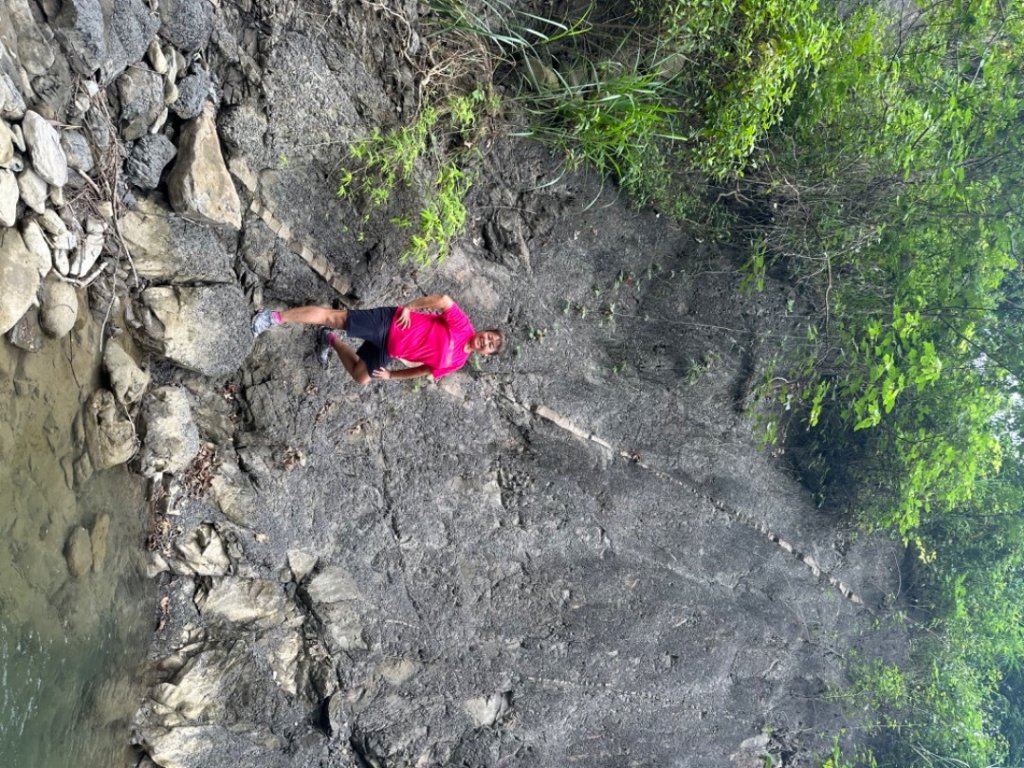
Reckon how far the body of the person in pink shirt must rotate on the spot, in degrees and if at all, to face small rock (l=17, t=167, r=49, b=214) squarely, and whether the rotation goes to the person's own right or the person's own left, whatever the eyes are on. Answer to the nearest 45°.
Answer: approximately 45° to the person's own right

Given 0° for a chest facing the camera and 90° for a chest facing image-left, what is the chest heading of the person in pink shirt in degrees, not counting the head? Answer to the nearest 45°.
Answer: approximately 0°
